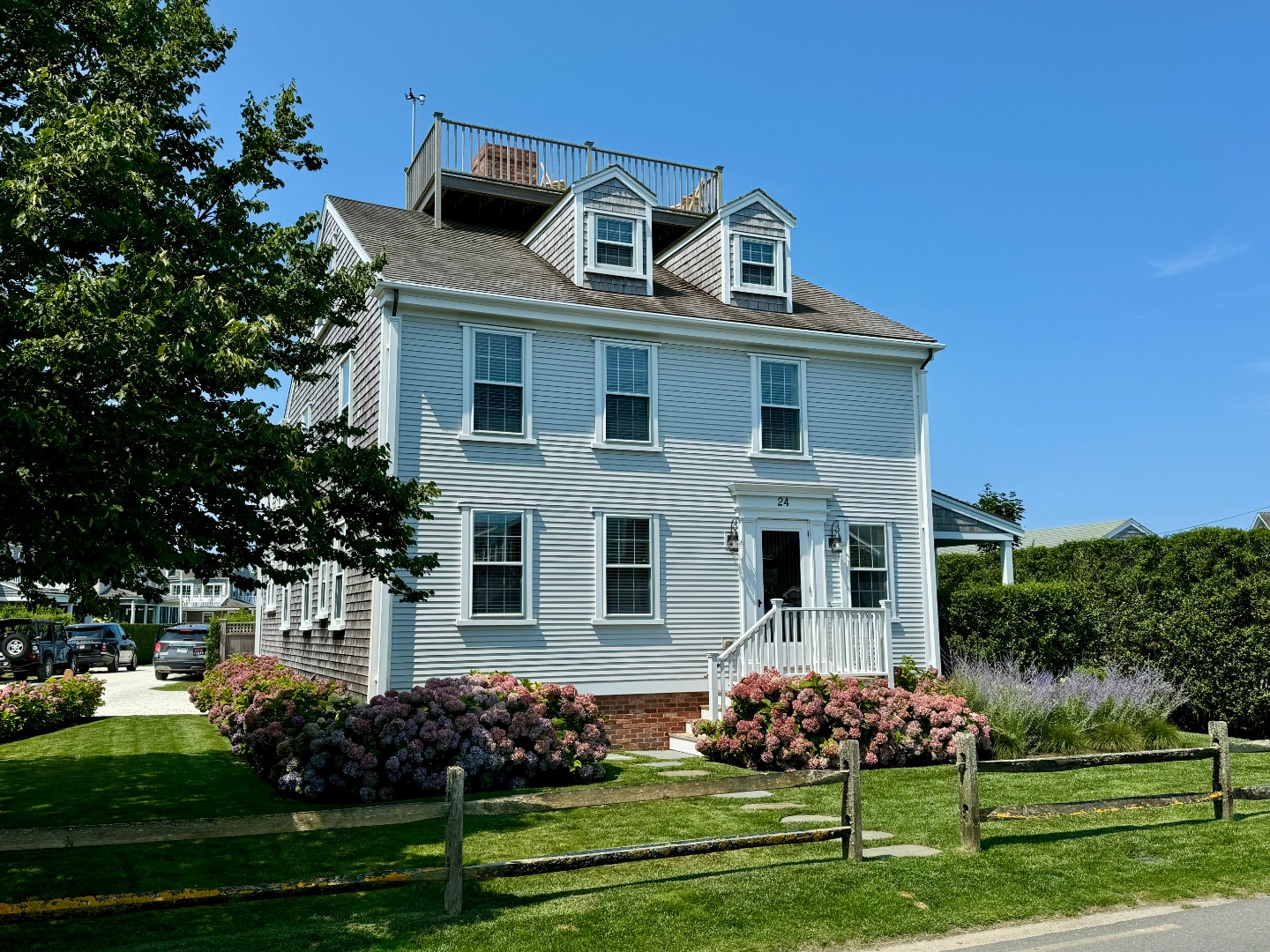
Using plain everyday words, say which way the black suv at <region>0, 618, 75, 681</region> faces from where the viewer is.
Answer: facing away from the viewer and to the right of the viewer

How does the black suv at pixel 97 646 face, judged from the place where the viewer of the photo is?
facing away from the viewer and to the right of the viewer

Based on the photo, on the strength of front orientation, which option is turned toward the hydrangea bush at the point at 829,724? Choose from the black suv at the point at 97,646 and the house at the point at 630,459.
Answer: the house

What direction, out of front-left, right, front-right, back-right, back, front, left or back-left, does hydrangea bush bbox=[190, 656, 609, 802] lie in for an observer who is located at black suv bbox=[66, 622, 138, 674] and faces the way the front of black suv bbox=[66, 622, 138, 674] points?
back-right

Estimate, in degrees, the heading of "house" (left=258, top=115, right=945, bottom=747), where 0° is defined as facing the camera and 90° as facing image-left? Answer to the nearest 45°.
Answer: approximately 315°
